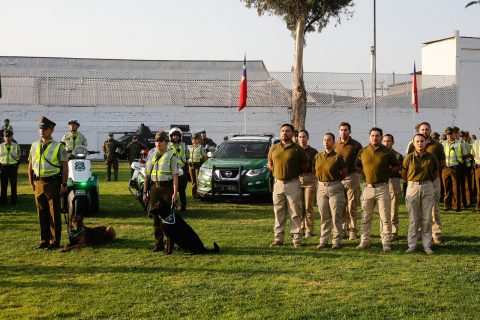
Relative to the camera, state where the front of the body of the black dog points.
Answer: to the viewer's left

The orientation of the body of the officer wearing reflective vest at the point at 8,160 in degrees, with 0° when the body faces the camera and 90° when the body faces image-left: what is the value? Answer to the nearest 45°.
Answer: approximately 0°

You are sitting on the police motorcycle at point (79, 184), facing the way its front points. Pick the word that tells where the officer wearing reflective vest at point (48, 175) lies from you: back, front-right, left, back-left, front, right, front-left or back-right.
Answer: front

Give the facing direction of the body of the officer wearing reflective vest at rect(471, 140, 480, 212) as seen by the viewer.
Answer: toward the camera

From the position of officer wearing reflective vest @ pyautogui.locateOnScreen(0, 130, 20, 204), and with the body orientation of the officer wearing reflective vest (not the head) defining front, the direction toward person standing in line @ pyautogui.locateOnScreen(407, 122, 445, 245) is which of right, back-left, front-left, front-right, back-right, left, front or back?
front-left

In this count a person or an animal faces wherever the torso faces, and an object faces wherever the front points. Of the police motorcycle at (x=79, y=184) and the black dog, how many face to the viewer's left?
1

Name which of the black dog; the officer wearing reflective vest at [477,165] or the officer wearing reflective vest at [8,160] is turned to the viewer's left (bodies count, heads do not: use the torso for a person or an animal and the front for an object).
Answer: the black dog

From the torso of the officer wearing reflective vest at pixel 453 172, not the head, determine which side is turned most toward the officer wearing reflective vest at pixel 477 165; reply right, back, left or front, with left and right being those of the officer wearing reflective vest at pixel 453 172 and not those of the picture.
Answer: left

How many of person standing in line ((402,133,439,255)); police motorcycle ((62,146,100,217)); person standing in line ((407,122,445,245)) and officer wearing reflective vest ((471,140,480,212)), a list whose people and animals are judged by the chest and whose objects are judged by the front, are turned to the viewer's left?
0

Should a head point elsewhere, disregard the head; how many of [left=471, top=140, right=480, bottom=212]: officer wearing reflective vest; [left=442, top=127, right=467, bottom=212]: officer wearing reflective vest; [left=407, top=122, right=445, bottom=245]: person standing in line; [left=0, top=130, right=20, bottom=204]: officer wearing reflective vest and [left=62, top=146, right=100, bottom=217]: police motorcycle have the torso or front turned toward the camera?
5

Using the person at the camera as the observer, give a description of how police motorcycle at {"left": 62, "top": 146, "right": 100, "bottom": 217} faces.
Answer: facing the viewer

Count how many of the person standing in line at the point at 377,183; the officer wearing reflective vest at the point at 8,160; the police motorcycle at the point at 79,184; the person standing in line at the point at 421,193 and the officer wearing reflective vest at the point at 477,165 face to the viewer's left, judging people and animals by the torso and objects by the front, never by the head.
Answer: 0

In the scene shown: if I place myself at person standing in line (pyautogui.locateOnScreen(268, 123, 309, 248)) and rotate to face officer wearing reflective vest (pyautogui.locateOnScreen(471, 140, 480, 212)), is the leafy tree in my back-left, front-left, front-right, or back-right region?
front-left

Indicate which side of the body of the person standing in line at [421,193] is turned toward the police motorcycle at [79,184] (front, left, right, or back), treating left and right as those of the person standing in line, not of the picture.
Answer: right

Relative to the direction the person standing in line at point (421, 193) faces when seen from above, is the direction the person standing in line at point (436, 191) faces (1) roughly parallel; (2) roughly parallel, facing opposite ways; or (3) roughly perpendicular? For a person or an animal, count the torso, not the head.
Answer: roughly parallel
